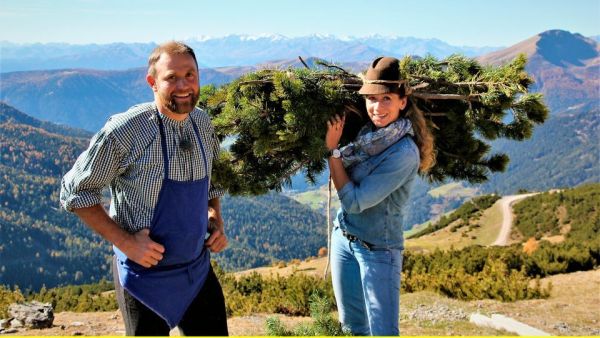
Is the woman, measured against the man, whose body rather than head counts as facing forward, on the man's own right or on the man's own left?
on the man's own left

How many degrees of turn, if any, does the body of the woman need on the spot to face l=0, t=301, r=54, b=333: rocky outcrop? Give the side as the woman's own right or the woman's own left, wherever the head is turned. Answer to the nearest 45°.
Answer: approximately 90° to the woman's own right

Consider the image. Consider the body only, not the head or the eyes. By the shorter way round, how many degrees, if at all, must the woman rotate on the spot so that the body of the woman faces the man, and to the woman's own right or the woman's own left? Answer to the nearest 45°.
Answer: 0° — they already face them

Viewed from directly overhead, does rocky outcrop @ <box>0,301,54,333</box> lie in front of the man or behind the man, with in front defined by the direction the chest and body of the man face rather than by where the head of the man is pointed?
behind

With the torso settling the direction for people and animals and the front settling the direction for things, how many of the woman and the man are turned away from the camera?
0

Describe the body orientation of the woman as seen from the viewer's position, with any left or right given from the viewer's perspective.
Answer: facing the viewer and to the left of the viewer
